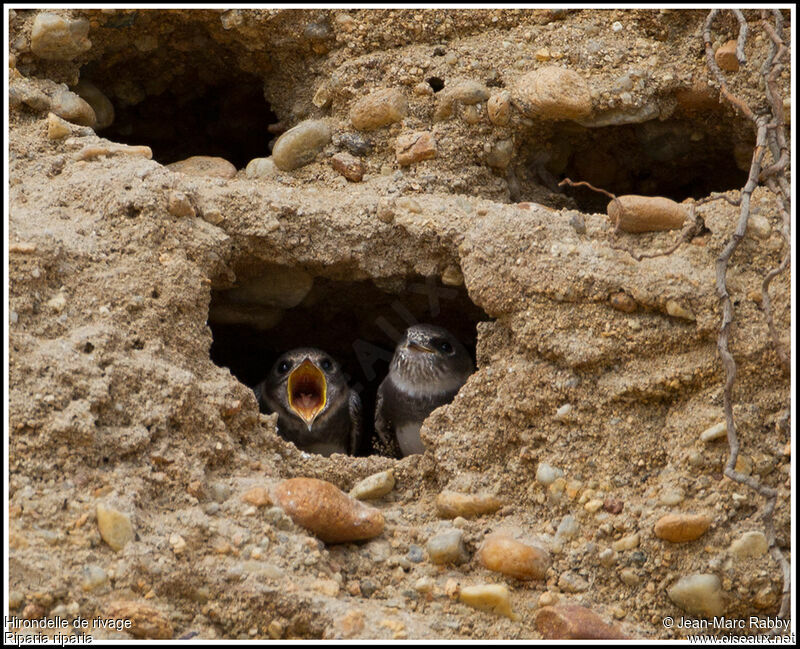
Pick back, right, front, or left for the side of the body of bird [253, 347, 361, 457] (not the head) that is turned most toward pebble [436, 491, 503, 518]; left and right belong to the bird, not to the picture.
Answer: left

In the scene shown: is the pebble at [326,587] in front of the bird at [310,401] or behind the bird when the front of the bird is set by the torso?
in front

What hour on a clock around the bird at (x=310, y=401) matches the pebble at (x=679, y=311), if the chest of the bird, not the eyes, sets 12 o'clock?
The pebble is roughly at 9 o'clock from the bird.

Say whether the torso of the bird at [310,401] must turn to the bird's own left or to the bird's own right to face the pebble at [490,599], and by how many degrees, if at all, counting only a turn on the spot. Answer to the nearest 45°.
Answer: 0° — it already faces it

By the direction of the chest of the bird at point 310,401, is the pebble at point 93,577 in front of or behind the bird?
in front

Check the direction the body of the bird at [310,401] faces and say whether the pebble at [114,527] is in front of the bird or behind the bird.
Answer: in front

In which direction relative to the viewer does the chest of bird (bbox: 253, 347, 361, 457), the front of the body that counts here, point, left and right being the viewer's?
facing the viewer
